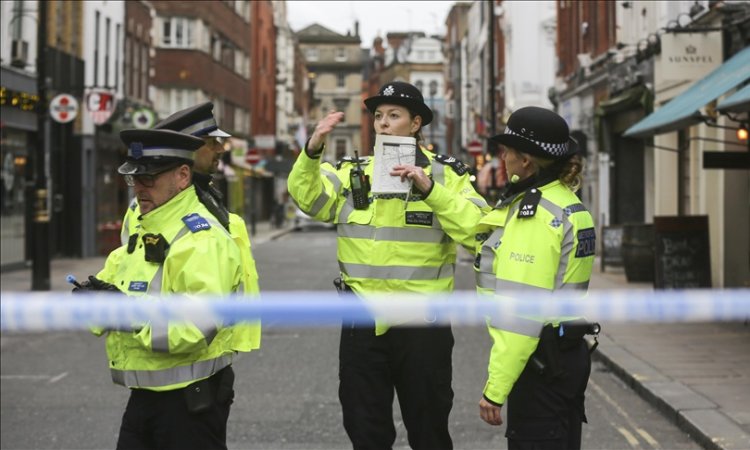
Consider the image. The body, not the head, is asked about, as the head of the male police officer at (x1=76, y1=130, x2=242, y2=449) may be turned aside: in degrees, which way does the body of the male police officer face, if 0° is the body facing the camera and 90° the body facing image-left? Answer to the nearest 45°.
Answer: approximately 45°

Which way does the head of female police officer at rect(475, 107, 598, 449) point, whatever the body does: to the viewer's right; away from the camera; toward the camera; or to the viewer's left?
to the viewer's left

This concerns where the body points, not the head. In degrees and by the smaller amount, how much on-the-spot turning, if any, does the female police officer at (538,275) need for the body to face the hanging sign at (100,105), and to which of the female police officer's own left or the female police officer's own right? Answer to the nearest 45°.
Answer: approximately 45° to the female police officer's own right

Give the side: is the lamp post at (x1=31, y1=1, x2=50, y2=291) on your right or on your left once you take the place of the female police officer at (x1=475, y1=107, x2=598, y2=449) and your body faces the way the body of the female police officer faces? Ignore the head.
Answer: on your right

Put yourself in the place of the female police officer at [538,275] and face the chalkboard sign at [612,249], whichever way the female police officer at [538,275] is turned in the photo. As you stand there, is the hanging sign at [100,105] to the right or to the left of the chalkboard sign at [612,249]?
left

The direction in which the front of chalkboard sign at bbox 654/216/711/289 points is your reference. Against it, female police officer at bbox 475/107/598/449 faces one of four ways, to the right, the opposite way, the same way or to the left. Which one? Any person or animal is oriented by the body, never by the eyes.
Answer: to the right

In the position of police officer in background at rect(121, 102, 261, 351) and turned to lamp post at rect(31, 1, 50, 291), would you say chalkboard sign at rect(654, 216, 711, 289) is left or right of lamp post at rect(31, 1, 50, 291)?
right

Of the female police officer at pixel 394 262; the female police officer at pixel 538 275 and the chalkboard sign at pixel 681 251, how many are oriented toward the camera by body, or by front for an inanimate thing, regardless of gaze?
2

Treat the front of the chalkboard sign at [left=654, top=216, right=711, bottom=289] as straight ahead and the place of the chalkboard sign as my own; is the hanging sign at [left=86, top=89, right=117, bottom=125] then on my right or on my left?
on my right

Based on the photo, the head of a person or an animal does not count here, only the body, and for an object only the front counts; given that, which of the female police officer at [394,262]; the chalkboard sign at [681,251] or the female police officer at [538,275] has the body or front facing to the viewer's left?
the female police officer at [538,275]

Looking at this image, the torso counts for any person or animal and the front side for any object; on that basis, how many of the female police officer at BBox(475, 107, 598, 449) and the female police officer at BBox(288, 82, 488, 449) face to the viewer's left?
1

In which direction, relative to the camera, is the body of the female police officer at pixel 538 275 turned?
to the viewer's left

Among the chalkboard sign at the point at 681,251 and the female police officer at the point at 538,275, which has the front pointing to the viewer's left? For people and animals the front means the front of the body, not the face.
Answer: the female police officer
